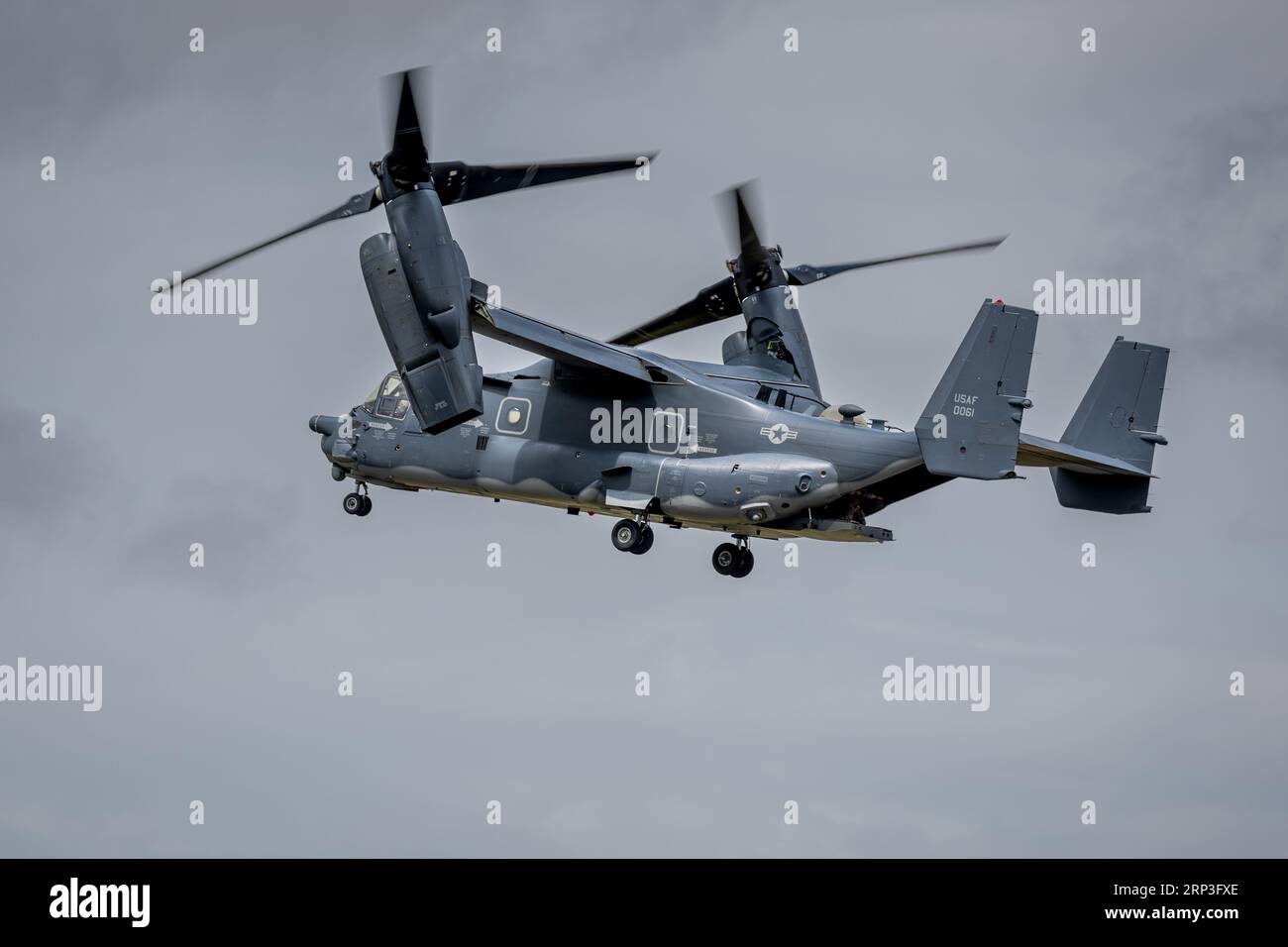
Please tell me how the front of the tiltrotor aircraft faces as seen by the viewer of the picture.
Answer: facing away from the viewer and to the left of the viewer
